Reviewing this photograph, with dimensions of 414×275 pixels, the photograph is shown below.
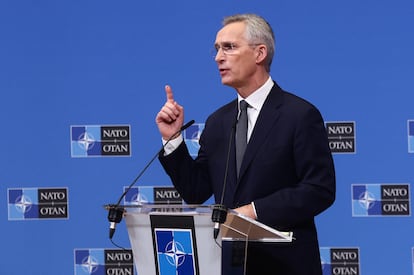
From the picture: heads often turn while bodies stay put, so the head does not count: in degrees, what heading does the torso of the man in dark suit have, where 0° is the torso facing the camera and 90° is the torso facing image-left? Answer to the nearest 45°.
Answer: approximately 45°
